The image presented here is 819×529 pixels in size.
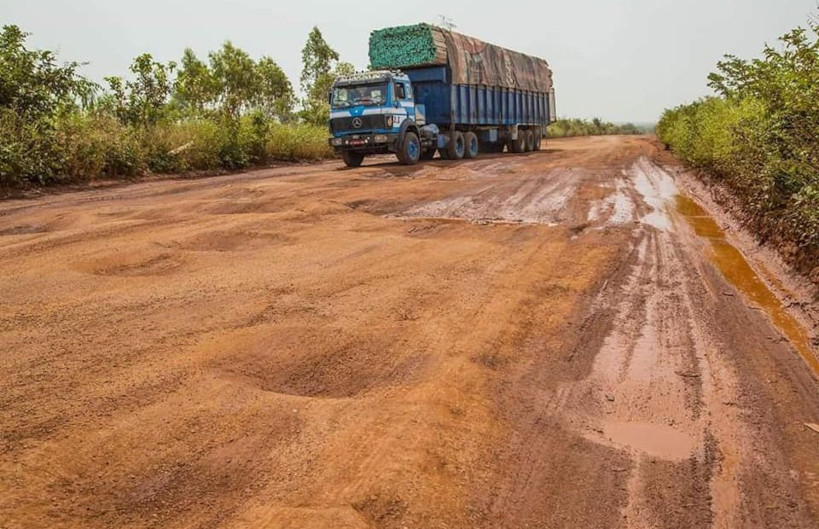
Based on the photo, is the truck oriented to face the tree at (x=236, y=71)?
no

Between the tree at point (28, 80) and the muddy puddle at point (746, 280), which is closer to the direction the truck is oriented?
the tree

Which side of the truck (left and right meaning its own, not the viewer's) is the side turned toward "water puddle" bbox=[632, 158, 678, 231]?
left

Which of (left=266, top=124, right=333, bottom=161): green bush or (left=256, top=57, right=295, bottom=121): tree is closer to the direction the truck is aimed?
the green bush

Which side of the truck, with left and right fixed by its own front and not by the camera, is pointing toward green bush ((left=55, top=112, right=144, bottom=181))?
front

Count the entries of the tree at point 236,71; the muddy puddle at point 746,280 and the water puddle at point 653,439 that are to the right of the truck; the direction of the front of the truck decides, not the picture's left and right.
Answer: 1

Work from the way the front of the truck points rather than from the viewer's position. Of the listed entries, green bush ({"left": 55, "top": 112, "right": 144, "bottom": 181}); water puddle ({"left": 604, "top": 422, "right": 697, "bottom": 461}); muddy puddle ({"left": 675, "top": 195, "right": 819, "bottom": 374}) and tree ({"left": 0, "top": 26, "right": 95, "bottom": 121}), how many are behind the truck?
0

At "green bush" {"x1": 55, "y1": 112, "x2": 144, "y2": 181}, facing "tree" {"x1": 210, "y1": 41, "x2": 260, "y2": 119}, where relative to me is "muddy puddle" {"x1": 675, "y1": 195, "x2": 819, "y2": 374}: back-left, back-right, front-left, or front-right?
back-right

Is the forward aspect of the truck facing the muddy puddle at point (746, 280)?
no

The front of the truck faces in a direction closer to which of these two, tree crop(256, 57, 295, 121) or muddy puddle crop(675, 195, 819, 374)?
the muddy puddle

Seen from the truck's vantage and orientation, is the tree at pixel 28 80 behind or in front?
in front

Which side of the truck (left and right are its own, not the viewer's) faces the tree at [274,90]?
right

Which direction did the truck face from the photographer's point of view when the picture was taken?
facing the viewer and to the left of the viewer

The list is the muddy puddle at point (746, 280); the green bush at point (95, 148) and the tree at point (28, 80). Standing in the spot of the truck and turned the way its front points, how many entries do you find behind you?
0
